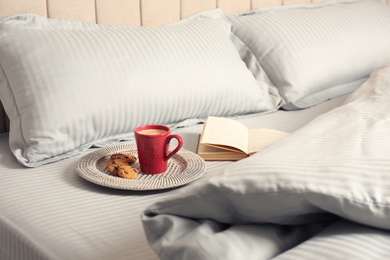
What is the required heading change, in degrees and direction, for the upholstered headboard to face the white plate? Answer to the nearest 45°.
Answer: approximately 45° to its right

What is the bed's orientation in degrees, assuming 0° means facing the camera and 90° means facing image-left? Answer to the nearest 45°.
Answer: approximately 315°

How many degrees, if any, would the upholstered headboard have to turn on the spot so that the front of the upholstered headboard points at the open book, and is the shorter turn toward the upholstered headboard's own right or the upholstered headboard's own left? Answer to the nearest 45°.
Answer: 0° — it already faces it

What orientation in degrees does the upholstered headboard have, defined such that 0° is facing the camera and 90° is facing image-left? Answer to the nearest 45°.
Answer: approximately 315°
